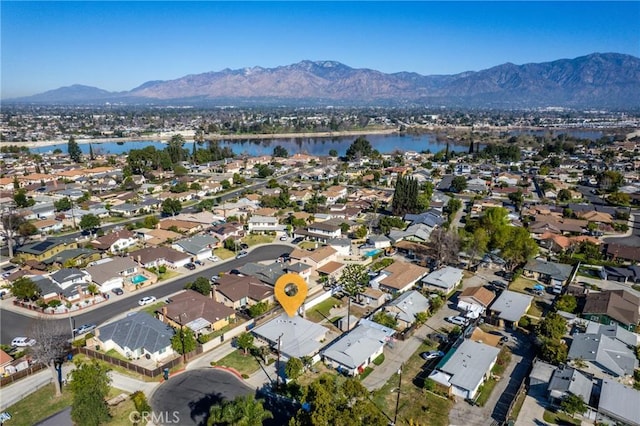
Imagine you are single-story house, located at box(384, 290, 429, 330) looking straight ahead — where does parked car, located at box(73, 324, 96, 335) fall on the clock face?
The parked car is roughly at 4 o'clock from the single-story house.

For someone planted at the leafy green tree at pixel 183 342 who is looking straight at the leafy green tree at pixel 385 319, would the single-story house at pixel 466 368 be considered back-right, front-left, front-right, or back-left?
front-right

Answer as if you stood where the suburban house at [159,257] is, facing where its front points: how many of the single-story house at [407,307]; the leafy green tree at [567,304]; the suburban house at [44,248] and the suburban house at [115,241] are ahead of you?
2

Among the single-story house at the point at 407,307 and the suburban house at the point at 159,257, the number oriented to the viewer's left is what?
0

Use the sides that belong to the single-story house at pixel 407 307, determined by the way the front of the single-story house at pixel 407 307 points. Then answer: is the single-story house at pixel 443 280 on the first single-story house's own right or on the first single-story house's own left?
on the first single-story house's own left

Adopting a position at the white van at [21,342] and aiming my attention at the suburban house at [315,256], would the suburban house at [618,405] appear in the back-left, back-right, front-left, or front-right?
front-right

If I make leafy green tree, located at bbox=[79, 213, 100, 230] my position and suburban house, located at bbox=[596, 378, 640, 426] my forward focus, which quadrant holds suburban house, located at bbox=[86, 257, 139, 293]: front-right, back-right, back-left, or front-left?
front-right

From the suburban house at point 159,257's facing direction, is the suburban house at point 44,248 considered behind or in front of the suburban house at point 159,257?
behind

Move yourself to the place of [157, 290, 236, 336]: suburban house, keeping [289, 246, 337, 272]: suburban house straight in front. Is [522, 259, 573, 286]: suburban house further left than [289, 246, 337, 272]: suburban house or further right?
right

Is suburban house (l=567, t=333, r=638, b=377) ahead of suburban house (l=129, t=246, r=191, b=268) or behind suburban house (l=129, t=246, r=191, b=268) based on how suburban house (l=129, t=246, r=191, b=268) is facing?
ahead

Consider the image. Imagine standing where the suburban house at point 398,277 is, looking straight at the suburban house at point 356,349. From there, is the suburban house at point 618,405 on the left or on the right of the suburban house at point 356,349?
left

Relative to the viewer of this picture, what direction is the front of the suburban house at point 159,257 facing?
facing the viewer and to the right of the viewer

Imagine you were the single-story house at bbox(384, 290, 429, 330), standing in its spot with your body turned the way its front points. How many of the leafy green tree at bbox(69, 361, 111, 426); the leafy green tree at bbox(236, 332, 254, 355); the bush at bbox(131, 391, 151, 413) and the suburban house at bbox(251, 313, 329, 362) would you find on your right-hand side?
4
